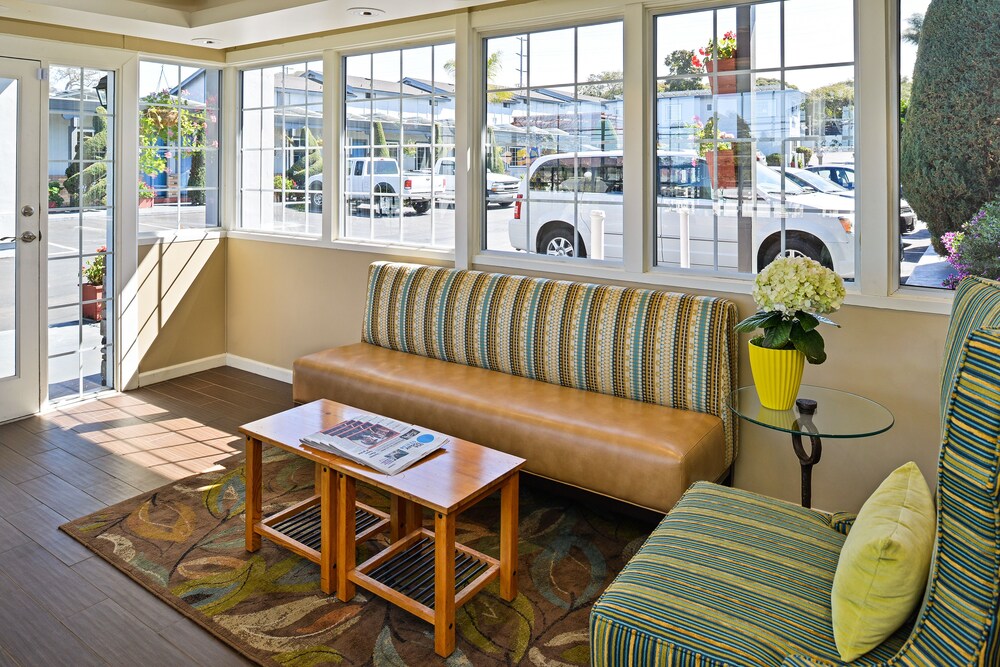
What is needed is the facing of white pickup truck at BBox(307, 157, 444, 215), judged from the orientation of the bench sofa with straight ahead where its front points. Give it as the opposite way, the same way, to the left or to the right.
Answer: to the right

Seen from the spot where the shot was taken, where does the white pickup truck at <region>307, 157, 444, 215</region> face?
facing away from the viewer and to the left of the viewer

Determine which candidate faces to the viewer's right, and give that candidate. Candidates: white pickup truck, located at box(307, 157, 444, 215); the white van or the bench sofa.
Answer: the white van

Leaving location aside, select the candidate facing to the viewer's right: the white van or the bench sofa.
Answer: the white van

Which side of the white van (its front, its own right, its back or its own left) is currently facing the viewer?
right
